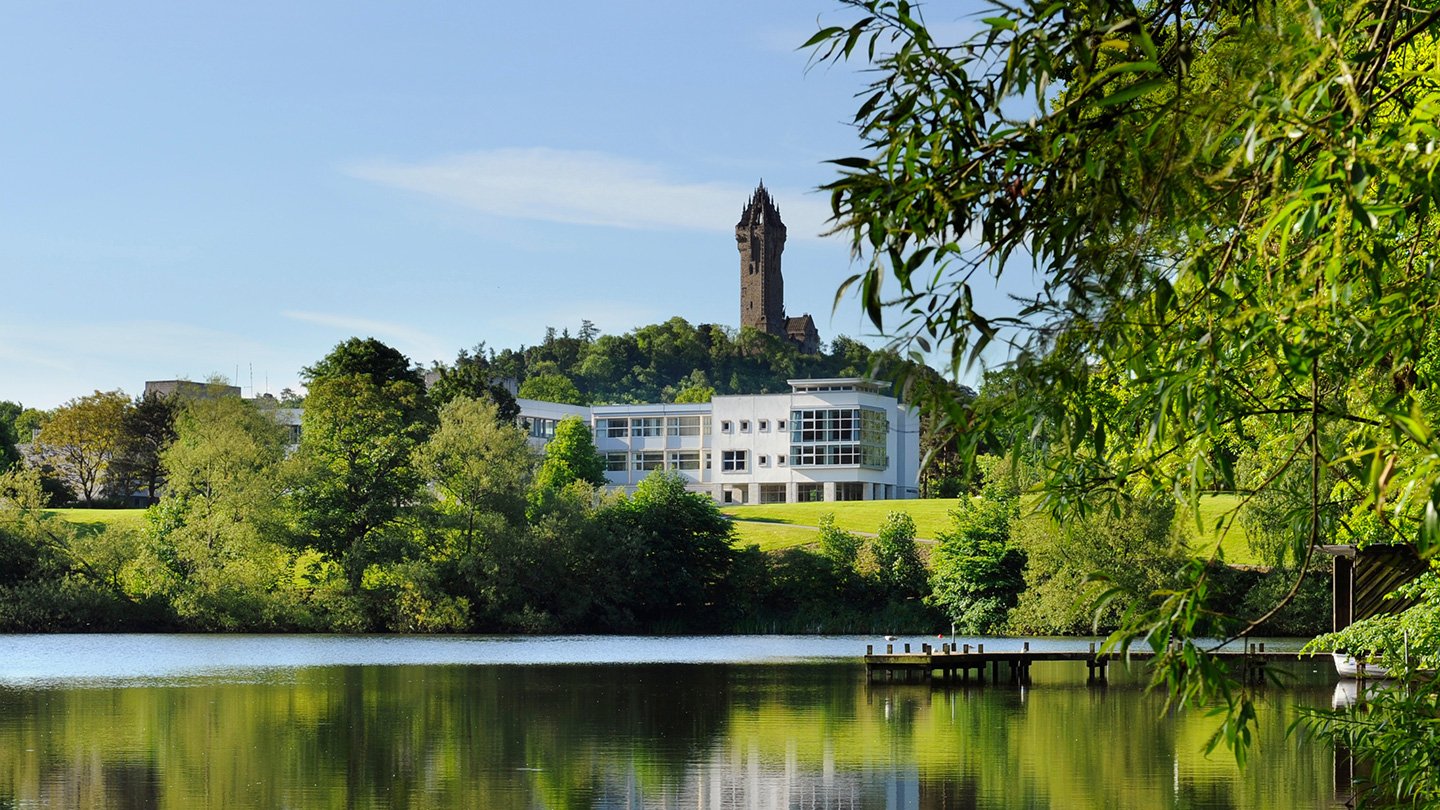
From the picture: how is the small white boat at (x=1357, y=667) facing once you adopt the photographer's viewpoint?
facing to the left of the viewer
